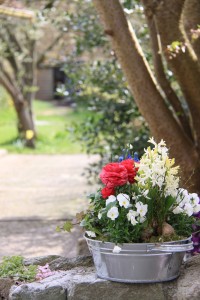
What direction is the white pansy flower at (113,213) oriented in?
toward the camera

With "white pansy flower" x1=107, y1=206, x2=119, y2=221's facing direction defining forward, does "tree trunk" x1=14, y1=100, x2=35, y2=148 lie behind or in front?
behind
